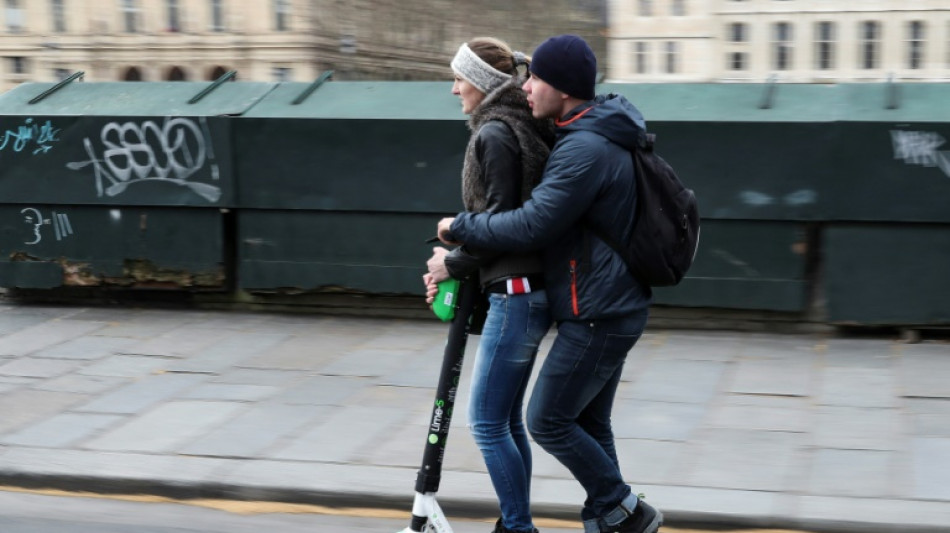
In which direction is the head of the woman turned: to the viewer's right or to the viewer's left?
to the viewer's left

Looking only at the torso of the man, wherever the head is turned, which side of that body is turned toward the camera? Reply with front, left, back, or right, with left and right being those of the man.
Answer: left

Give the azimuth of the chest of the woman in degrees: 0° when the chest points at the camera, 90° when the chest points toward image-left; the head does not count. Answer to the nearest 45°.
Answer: approximately 90°

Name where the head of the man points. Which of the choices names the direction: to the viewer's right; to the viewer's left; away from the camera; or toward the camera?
to the viewer's left
